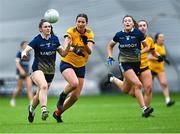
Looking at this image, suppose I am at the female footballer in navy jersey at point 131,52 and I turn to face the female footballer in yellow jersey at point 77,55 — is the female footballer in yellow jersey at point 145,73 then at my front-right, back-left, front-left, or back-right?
back-right

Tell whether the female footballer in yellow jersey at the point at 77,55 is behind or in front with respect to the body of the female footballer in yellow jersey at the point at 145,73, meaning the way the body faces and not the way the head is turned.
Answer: in front

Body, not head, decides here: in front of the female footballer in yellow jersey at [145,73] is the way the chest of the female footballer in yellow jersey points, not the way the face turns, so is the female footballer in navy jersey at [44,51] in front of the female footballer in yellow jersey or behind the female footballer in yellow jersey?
in front

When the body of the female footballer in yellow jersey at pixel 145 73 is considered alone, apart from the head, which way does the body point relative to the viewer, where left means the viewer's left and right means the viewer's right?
facing the viewer and to the left of the viewer
